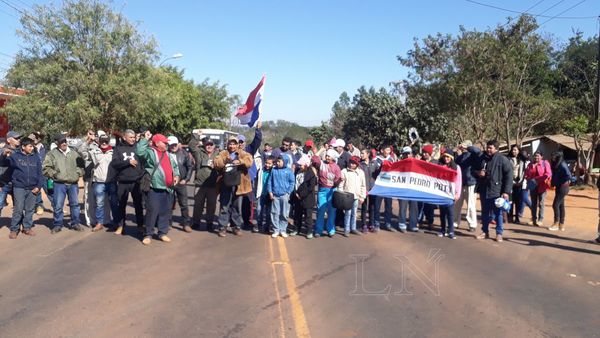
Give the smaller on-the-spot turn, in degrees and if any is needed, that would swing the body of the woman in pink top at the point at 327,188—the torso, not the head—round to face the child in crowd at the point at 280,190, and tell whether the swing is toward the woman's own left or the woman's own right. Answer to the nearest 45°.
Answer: approximately 90° to the woman's own right

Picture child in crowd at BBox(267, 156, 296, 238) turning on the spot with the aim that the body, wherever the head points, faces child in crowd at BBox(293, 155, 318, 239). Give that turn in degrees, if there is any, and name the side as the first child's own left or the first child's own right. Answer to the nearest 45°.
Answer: approximately 90° to the first child's own left

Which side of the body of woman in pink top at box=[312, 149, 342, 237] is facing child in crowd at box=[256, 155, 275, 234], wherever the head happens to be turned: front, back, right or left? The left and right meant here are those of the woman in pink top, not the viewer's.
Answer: right

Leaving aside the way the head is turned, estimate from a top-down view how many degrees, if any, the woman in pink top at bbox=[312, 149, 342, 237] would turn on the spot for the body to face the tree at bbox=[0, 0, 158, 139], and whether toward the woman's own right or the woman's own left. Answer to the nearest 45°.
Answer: approximately 135° to the woman's own right

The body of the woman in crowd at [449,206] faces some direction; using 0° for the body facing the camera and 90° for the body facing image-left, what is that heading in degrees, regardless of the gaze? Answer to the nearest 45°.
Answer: approximately 0°

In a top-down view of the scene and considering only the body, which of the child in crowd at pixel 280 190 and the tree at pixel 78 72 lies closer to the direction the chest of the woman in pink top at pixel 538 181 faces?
the child in crowd

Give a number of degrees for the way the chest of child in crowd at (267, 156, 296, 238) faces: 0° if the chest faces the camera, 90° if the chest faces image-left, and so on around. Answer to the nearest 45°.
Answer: approximately 0°
